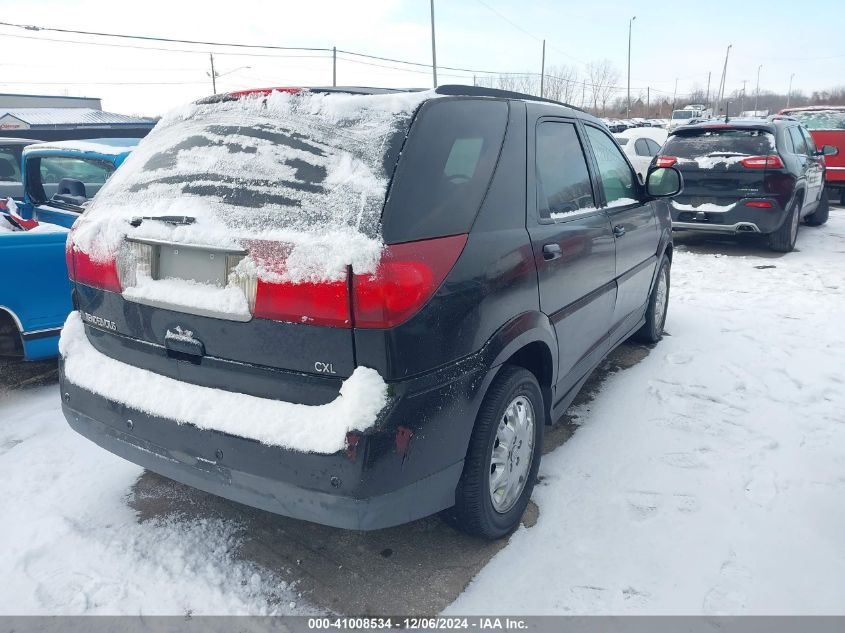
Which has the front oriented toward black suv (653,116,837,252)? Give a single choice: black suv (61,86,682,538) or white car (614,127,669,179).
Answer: black suv (61,86,682,538)

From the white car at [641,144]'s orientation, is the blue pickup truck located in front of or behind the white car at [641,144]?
behind

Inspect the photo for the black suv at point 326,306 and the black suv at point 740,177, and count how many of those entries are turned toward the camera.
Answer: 0

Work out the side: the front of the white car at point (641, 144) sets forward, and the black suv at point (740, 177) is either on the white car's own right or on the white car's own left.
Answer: on the white car's own right

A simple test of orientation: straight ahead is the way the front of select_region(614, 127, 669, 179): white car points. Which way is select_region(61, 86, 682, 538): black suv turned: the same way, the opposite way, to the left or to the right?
the same way

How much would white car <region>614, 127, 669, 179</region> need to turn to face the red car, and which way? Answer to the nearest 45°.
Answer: approximately 45° to its right

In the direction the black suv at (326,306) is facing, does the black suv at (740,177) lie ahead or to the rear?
ahead

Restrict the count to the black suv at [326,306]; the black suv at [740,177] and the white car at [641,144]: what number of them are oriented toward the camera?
0

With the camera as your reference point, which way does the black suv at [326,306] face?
facing away from the viewer and to the right of the viewer

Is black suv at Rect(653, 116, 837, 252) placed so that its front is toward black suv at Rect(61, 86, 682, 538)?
no

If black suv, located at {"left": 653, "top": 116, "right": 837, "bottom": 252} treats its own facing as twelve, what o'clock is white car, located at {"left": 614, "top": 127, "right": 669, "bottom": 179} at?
The white car is roughly at 10 o'clock from the black suv.

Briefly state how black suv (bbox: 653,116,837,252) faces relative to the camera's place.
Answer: facing away from the viewer and to the right of the viewer

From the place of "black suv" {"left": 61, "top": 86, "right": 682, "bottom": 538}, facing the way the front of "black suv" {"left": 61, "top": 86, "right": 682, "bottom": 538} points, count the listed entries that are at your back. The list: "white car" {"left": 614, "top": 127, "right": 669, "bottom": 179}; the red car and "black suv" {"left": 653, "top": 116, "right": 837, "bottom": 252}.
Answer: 0

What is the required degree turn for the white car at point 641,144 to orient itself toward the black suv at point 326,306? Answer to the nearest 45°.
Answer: approximately 135° to its right

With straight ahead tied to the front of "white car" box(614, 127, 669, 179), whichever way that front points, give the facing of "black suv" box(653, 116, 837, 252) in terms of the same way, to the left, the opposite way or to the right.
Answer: the same way

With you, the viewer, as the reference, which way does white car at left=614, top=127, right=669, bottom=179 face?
facing away from the viewer and to the right of the viewer

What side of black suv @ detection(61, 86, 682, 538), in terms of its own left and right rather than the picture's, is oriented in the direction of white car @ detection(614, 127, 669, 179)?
front

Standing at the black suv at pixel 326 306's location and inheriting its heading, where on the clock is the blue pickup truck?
The blue pickup truck is roughly at 9 o'clock from the black suv.
